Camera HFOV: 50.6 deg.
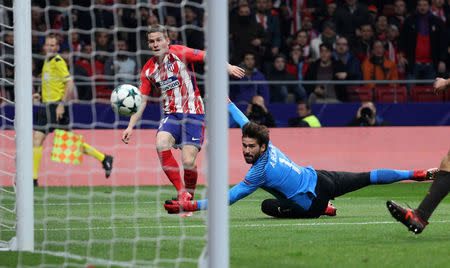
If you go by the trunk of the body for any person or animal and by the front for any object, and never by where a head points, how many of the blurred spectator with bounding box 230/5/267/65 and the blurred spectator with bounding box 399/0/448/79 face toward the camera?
2

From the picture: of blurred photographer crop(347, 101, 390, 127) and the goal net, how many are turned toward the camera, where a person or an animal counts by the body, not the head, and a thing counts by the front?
1

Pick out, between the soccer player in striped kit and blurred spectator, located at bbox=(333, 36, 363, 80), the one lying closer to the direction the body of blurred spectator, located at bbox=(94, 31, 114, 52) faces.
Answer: the soccer player in striped kit

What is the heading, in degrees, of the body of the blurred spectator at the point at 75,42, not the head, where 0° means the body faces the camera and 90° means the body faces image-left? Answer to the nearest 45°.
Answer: approximately 0°
